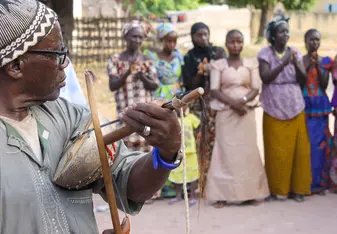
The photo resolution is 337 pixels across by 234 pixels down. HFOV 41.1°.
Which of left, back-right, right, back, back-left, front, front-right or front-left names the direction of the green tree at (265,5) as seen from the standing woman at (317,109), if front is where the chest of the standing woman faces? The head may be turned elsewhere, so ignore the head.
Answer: back

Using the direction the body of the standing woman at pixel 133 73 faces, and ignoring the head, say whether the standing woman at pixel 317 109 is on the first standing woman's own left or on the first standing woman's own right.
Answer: on the first standing woman's own left

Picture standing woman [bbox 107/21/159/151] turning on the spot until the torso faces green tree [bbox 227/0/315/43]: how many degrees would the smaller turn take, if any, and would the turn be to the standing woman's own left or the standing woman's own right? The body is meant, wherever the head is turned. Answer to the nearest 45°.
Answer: approximately 180°

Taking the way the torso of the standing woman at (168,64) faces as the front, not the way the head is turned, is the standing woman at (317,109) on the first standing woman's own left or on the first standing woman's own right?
on the first standing woman's own left

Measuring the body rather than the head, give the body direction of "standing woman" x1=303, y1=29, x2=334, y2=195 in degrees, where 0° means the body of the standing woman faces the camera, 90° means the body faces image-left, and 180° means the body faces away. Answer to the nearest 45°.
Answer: approximately 0°

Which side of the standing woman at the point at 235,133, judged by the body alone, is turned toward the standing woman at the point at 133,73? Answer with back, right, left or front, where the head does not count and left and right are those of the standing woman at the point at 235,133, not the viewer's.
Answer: right
